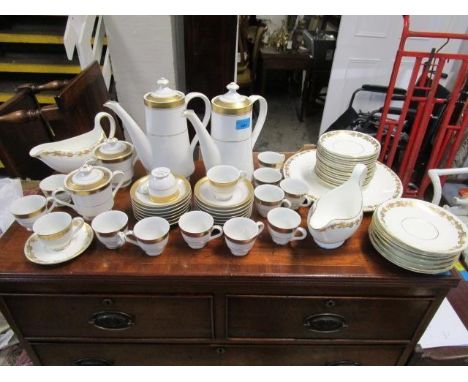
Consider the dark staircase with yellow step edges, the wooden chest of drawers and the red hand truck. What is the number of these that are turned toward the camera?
3

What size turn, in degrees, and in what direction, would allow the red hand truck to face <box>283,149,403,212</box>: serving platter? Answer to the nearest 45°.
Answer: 0° — it already faces it

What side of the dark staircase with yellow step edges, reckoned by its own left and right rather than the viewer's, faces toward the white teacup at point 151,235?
front

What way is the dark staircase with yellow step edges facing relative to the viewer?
toward the camera

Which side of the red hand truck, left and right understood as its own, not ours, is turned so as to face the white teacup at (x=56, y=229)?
front

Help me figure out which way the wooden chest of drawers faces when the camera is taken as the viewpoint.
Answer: facing the viewer

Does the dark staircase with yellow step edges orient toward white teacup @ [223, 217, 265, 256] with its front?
yes

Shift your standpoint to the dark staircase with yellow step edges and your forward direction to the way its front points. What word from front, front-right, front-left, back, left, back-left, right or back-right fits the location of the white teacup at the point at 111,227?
front

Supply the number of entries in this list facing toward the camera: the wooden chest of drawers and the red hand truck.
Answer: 2

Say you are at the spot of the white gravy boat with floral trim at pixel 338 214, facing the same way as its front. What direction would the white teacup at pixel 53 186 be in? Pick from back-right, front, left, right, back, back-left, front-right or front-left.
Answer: front-right
